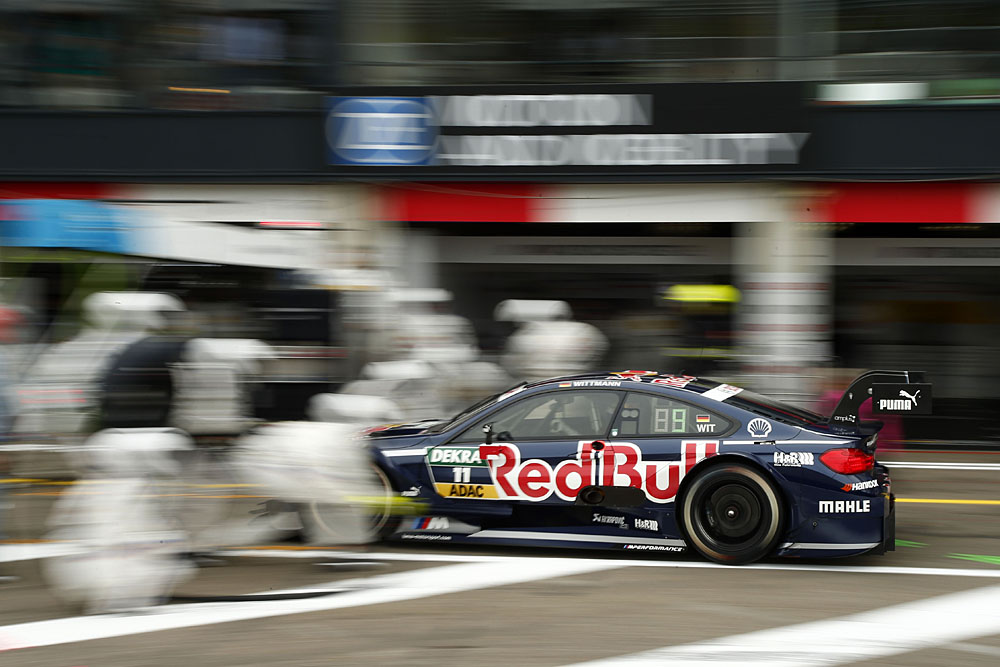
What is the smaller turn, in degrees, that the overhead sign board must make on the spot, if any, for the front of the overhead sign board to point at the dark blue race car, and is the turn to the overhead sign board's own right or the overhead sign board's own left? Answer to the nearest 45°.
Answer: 0° — it already faces it

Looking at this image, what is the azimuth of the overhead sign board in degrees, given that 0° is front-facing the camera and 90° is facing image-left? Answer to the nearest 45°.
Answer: approximately 0°

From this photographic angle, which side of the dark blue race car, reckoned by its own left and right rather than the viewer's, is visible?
left

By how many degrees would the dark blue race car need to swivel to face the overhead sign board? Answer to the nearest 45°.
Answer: approximately 90° to its right

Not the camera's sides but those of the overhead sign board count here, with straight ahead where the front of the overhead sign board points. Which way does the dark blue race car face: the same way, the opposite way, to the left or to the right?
to the right

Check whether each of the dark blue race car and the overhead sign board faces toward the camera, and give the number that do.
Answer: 1
